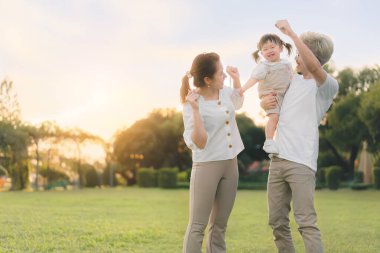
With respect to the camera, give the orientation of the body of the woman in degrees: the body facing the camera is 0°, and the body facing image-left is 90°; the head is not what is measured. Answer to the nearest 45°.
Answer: approximately 315°

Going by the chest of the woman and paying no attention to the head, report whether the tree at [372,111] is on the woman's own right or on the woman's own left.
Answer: on the woman's own left

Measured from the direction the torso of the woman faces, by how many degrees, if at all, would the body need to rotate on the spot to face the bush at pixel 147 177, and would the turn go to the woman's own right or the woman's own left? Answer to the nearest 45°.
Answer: approximately 135° to the woman's own left

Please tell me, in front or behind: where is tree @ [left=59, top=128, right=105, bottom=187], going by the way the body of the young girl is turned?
behind

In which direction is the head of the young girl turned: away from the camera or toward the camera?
toward the camera

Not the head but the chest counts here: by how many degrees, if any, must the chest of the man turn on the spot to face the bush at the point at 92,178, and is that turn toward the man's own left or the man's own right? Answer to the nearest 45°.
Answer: approximately 135° to the man's own right

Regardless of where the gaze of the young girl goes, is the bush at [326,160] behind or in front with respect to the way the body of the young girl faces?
behind

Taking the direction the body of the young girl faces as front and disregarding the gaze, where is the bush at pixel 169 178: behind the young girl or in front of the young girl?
behind

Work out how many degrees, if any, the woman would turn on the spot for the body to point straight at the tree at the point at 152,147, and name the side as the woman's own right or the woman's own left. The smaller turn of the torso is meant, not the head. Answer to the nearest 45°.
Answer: approximately 135° to the woman's own left

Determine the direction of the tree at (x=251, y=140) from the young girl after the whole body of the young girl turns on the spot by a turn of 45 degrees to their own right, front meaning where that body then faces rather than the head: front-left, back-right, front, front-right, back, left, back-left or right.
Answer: back-right

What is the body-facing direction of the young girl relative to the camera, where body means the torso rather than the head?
toward the camera

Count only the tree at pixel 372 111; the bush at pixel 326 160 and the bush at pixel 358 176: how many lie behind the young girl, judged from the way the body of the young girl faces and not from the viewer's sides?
3

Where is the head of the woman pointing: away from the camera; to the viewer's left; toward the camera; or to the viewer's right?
to the viewer's right

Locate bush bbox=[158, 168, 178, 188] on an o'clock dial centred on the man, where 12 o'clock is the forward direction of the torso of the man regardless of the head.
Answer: The bush is roughly at 4 o'clock from the man.

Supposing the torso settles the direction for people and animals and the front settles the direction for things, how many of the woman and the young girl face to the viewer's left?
0

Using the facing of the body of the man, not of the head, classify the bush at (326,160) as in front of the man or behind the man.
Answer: behind
